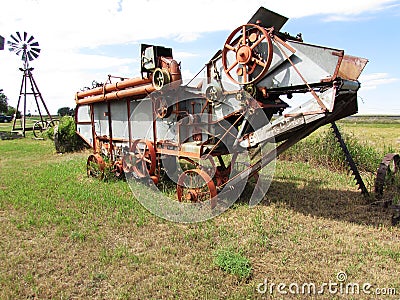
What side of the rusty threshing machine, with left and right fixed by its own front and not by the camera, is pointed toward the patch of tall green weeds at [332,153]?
left

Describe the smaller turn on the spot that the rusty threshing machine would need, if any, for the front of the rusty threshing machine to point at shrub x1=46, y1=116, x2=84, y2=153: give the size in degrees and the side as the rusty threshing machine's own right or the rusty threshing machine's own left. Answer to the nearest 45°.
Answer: approximately 180°

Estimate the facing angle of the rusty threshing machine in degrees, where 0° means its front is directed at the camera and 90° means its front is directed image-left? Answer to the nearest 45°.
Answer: approximately 315°
